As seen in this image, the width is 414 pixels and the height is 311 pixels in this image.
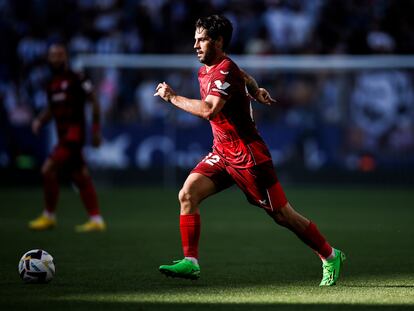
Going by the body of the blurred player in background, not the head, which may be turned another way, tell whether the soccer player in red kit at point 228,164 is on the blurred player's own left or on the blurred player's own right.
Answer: on the blurred player's own left

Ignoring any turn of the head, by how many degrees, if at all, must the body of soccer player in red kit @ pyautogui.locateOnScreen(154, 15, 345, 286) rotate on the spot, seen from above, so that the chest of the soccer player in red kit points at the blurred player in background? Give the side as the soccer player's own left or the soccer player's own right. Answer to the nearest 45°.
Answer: approximately 45° to the soccer player's own right

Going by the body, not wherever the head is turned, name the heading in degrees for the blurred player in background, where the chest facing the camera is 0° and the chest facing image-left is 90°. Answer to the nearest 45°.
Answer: approximately 45°

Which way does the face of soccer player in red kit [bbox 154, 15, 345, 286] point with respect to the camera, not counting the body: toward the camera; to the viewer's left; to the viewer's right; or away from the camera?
to the viewer's left

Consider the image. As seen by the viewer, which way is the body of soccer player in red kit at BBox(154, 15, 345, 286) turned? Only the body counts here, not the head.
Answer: to the viewer's left
